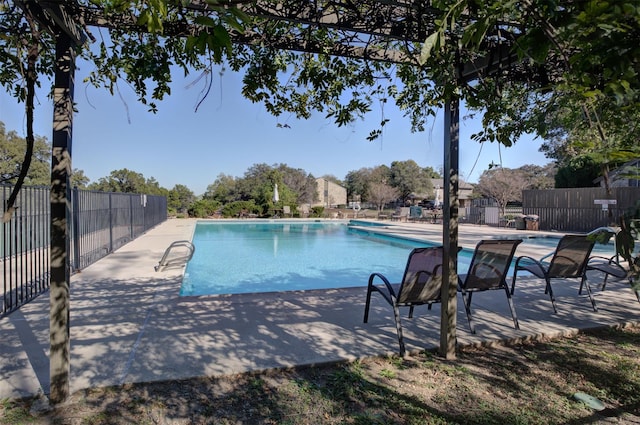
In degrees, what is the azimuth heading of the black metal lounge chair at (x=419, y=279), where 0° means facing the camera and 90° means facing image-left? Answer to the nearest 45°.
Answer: approximately 135°

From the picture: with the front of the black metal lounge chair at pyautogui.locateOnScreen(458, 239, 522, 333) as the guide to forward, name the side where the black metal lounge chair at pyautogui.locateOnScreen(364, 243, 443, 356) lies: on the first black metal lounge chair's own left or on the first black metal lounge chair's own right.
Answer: on the first black metal lounge chair's own left

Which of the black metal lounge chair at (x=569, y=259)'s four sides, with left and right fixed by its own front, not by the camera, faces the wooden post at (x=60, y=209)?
left

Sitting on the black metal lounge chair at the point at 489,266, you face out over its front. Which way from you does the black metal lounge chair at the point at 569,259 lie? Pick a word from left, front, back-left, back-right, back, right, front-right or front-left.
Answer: right

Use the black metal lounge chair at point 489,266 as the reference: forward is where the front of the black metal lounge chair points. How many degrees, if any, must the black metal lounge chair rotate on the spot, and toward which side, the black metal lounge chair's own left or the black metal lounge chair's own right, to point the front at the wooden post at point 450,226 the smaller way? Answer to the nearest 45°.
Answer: approximately 135° to the black metal lounge chair's own left

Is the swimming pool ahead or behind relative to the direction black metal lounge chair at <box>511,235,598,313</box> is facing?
ahead

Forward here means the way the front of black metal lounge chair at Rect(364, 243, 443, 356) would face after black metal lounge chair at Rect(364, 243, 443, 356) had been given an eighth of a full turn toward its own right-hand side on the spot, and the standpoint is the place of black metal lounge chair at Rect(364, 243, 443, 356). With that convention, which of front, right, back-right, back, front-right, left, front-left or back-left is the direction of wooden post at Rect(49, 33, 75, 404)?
back-left

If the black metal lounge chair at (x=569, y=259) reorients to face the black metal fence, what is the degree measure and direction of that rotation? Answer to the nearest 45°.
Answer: approximately 45° to its left

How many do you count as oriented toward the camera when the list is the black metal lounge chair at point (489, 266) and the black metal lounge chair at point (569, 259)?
0

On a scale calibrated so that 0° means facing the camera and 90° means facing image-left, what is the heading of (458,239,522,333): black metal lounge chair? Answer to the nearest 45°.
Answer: approximately 135°

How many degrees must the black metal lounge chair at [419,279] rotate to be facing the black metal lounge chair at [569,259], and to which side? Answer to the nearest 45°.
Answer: approximately 90° to its right
